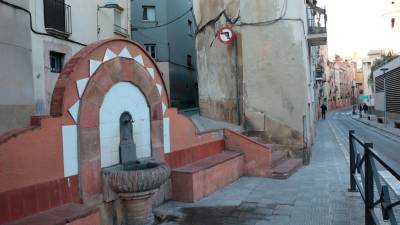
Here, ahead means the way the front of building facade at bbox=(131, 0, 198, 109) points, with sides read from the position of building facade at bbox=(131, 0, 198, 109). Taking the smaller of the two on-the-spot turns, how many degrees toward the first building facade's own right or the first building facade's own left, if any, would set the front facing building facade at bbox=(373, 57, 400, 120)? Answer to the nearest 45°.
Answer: approximately 90° to the first building facade's own left

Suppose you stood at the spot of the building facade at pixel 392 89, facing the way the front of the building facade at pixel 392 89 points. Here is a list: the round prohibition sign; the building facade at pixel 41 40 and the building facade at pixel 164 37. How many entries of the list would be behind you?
0

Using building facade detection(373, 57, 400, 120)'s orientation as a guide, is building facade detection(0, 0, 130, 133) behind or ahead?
ahead

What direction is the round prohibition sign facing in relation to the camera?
toward the camera

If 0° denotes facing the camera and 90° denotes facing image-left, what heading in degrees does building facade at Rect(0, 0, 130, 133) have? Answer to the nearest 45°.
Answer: approximately 315°

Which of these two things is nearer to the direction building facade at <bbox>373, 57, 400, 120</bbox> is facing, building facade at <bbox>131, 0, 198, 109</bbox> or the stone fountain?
the building facade

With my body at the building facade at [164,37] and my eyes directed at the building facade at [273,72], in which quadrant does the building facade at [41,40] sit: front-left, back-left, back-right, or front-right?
front-right

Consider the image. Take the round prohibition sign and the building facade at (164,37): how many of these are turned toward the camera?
2

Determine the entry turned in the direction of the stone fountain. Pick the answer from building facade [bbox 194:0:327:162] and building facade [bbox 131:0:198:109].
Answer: building facade [bbox 131:0:198:109]

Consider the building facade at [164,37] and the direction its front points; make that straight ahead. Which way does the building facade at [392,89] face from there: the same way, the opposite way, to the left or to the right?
to the right

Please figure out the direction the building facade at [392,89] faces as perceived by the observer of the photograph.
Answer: facing the viewer and to the left of the viewer

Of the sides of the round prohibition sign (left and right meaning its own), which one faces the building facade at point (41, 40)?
right

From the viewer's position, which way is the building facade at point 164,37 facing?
facing the viewer

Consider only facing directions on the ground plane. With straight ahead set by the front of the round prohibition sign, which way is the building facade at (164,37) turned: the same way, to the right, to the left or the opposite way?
the same way

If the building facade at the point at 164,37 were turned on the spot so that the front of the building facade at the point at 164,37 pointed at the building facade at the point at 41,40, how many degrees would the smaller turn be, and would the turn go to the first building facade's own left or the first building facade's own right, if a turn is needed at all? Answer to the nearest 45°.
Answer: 0° — it already faces it

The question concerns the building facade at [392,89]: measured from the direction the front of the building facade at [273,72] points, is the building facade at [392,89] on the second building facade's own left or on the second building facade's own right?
on the second building facade's own left

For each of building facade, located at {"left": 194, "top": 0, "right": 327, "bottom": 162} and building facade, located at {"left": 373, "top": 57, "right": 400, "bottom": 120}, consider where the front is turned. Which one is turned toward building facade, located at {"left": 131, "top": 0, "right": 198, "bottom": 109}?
building facade, located at {"left": 373, "top": 57, "right": 400, "bottom": 120}

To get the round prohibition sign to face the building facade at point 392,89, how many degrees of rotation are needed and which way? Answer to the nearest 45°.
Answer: approximately 135° to its left

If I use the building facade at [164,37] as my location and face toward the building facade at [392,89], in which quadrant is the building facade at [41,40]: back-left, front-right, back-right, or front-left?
back-right

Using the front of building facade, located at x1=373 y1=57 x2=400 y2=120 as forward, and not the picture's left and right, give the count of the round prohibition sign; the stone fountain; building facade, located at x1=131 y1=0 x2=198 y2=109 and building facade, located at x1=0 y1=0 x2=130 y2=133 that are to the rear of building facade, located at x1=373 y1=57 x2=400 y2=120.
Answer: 0
